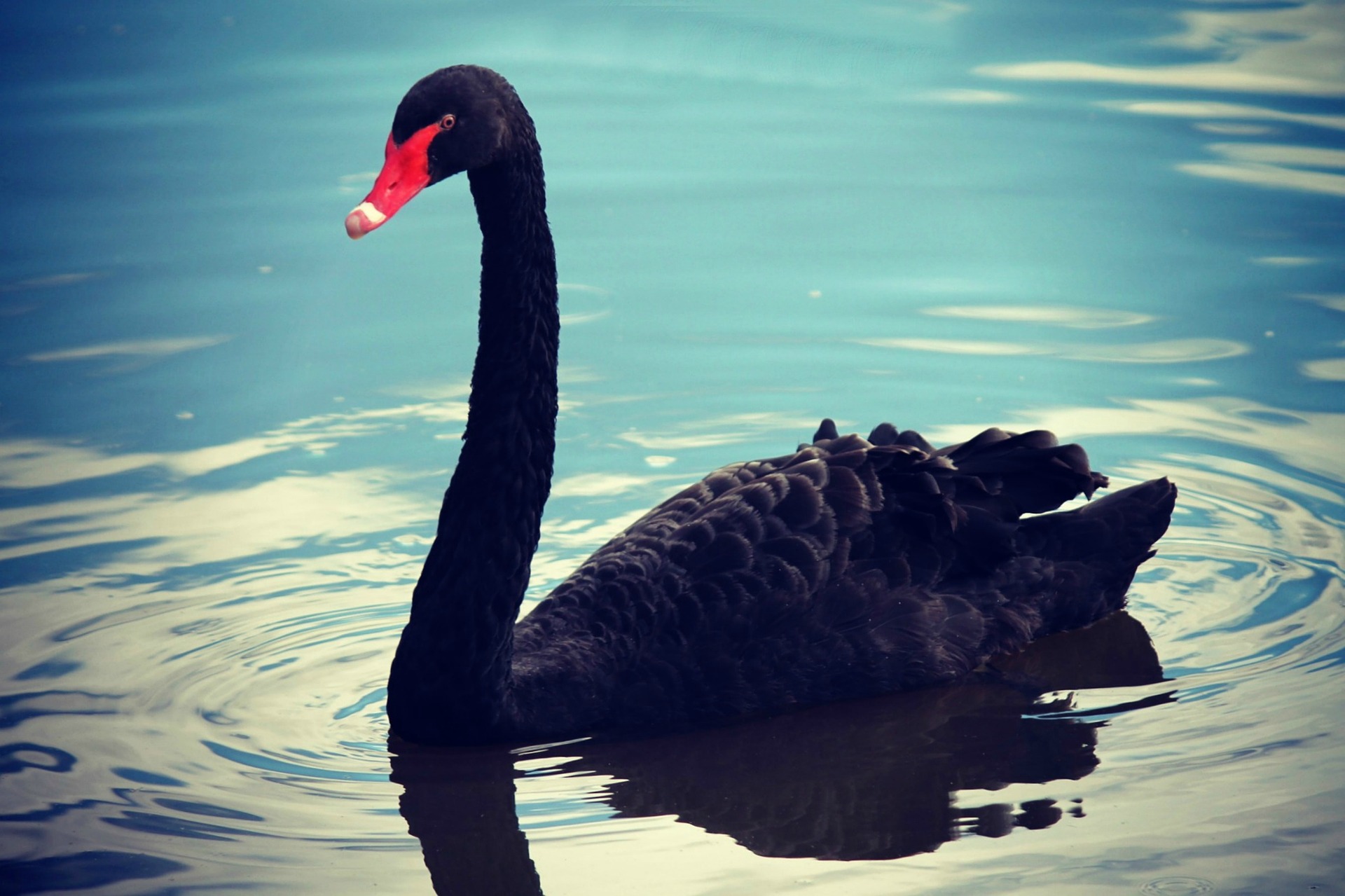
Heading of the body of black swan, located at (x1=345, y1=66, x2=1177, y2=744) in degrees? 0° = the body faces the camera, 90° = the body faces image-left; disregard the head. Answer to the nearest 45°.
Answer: approximately 90°
